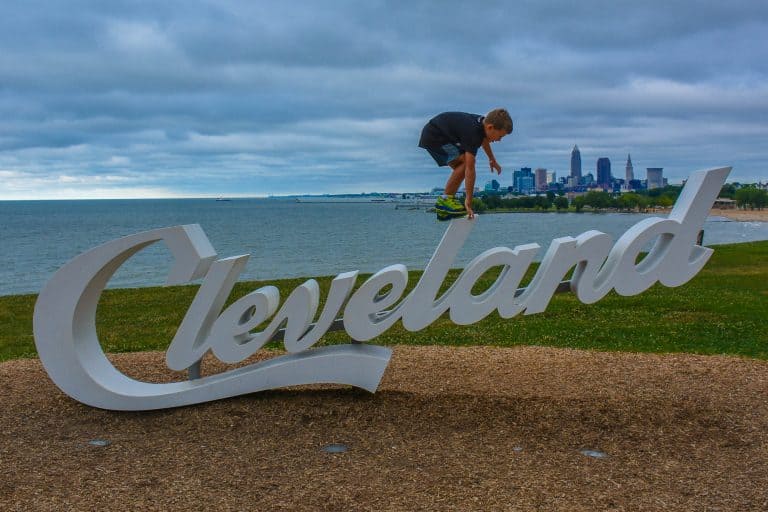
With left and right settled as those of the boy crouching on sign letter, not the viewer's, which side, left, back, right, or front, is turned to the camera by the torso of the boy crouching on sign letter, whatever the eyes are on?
right

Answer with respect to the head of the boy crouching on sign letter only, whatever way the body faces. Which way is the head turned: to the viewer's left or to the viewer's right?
to the viewer's right
